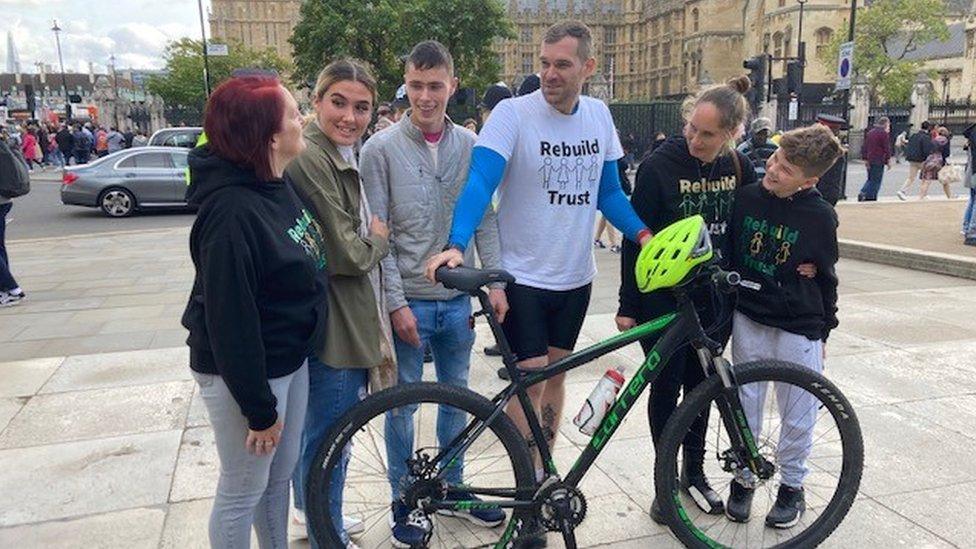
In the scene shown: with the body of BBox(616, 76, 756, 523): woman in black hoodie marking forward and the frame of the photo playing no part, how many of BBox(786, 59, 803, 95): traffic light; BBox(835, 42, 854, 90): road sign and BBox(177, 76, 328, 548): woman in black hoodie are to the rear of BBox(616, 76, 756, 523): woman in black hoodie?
2

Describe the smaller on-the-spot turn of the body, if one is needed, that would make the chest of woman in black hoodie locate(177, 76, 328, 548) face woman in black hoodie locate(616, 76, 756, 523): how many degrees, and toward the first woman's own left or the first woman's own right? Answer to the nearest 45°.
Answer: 0° — they already face them

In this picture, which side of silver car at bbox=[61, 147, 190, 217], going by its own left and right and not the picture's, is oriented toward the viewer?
right

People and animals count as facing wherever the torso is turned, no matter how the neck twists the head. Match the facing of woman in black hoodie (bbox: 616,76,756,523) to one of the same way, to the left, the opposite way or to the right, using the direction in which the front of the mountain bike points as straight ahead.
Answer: to the right

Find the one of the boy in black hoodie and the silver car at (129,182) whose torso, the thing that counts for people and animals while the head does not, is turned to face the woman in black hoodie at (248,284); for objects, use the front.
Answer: the boy in black hoodie

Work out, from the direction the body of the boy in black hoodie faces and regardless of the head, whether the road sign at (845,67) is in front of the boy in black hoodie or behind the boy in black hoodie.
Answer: behind

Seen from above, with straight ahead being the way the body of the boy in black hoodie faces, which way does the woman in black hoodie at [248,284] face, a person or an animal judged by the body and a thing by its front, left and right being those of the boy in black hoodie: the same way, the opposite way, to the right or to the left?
the opposite way

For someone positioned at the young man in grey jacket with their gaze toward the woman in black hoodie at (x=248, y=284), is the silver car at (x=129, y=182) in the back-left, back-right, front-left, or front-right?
back-right

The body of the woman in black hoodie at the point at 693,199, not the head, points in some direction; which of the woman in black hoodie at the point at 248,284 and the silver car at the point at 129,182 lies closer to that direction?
the woman in black hoodie

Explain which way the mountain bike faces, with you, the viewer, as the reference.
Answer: facing to the right of the viewer

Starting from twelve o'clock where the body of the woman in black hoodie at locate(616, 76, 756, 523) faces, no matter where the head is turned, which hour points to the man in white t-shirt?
The man in white t-shirt is roughly at 2 o'clock from the woman in black hoodie.
